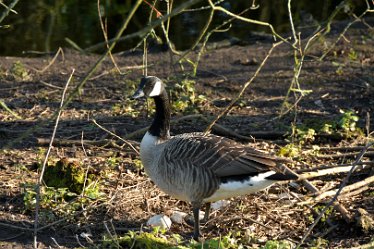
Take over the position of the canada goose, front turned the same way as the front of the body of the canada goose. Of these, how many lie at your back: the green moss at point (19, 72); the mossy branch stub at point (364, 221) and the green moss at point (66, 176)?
1

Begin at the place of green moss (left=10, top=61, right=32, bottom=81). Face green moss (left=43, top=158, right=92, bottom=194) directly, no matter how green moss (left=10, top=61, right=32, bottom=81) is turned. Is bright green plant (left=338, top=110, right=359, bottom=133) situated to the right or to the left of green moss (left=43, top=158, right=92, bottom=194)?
left

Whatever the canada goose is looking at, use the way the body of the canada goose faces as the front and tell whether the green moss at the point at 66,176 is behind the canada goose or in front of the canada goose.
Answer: in front

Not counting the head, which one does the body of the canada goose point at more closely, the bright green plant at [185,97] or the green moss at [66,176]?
the green moss

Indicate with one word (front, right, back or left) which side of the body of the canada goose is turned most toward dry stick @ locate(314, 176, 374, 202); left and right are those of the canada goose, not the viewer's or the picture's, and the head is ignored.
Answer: back

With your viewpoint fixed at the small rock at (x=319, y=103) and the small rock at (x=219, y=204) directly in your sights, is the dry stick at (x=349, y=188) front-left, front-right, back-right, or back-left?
front-left

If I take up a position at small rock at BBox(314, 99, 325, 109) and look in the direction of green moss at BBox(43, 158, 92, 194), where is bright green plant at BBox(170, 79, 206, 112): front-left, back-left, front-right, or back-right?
front-right

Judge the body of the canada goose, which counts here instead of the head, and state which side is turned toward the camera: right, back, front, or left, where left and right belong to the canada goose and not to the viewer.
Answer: left

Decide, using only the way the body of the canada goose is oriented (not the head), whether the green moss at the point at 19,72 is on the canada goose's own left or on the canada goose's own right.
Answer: on the canada goose's own right

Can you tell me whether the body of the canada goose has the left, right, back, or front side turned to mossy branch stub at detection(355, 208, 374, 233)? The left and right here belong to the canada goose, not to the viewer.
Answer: back

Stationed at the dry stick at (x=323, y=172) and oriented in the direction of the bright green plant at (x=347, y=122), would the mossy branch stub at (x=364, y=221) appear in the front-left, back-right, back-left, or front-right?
back-right
